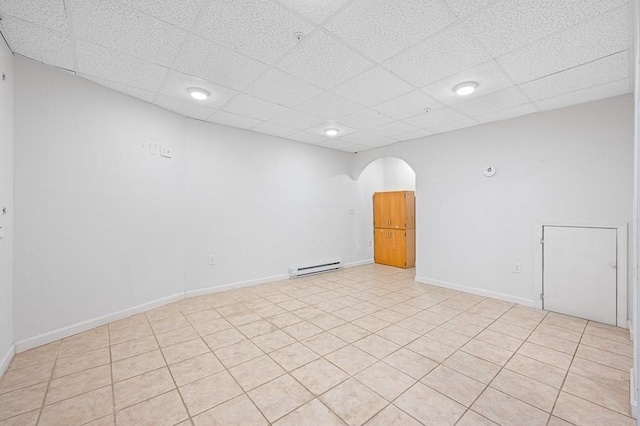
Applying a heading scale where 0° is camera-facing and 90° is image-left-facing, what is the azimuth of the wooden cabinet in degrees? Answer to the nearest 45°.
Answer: approximately 45°

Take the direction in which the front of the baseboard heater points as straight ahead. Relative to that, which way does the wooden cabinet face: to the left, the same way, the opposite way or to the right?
to the right

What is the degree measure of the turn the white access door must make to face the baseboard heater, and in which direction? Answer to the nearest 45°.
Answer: approximately 45° to its right

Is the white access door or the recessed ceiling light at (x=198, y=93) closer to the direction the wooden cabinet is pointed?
the recessed ceiling light

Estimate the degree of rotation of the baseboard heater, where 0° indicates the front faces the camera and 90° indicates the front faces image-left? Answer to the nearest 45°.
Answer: approximately 315°

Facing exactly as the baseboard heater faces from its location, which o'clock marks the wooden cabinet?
The wooden cabinet is roughly at 10 o'clock from the baseboard heater.

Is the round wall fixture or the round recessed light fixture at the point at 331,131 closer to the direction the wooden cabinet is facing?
the round recessed light fixture

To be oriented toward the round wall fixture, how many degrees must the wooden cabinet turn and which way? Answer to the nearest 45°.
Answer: approximately 90° to its left
